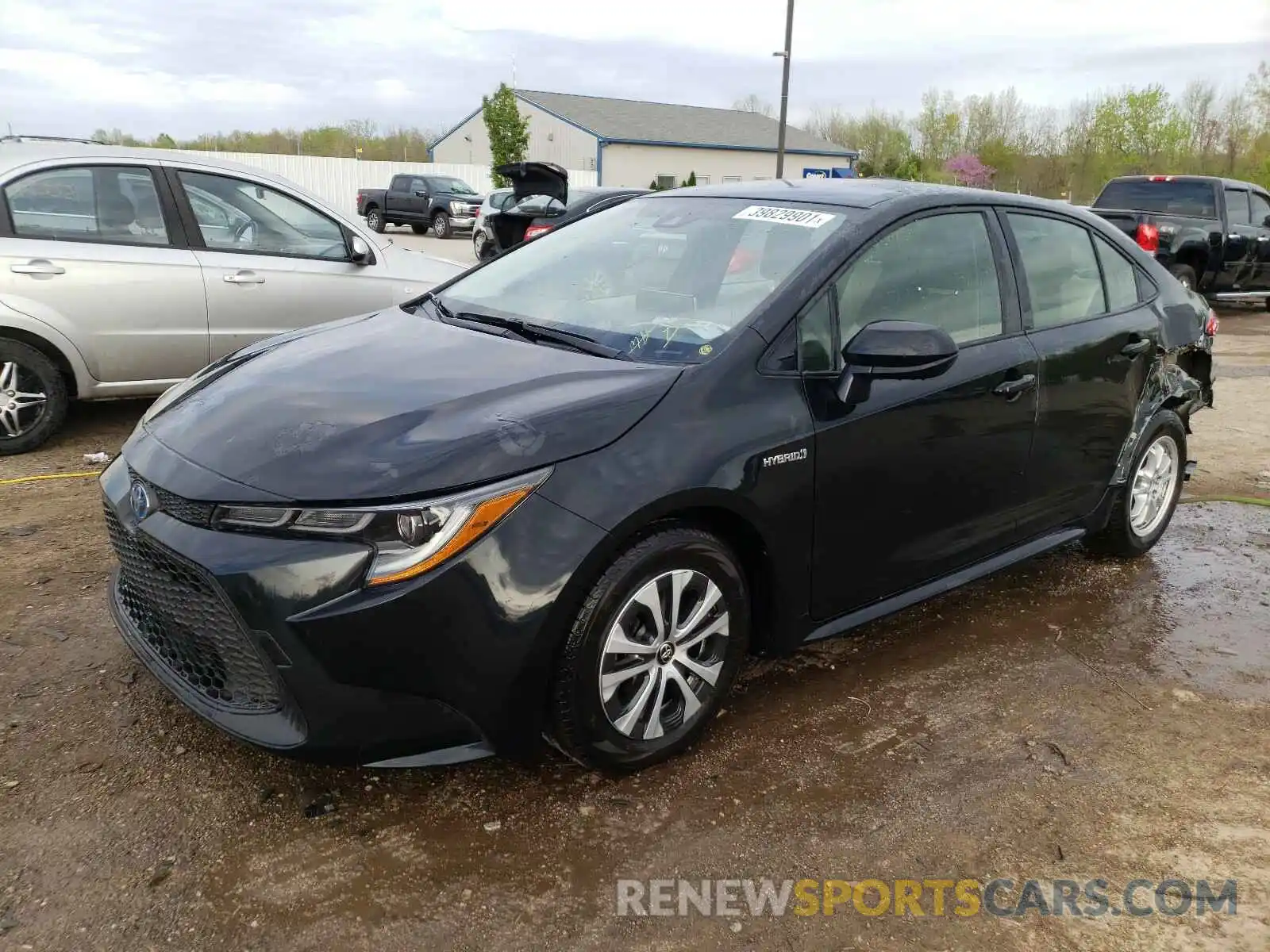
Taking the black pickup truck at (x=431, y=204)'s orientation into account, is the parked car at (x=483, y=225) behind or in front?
in front

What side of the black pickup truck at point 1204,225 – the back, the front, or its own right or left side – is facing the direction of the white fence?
left

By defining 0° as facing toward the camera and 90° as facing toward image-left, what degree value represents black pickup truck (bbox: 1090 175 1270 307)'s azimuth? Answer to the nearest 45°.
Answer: approximately 225°

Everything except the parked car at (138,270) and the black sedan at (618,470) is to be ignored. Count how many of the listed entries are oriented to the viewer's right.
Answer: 1

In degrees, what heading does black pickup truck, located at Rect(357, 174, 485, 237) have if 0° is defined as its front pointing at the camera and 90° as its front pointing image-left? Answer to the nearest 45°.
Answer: approximately 315°

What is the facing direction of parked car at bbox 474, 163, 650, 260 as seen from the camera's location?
facing away from the viewer and to the right of the viewer

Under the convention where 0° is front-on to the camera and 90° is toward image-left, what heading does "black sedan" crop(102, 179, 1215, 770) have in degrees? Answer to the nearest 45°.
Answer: approximately 45°

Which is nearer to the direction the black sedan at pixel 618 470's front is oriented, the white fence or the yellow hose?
the yellow hose

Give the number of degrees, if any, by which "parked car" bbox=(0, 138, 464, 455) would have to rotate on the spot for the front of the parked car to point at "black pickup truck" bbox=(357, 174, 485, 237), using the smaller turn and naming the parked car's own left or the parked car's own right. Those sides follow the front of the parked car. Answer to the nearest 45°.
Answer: approximately 90° to the parked car's own left

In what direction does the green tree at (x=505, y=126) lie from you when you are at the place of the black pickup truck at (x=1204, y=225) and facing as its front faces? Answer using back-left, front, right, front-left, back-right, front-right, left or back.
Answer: left

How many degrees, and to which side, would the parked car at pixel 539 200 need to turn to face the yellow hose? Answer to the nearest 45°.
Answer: approximately 135° to its right

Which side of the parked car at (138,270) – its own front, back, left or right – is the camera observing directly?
right

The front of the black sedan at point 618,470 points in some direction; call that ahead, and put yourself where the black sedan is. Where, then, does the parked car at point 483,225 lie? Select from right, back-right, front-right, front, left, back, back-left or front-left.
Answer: back-right

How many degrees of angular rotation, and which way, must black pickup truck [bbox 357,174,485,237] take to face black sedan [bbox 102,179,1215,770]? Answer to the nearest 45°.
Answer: approximately 45° to its right
